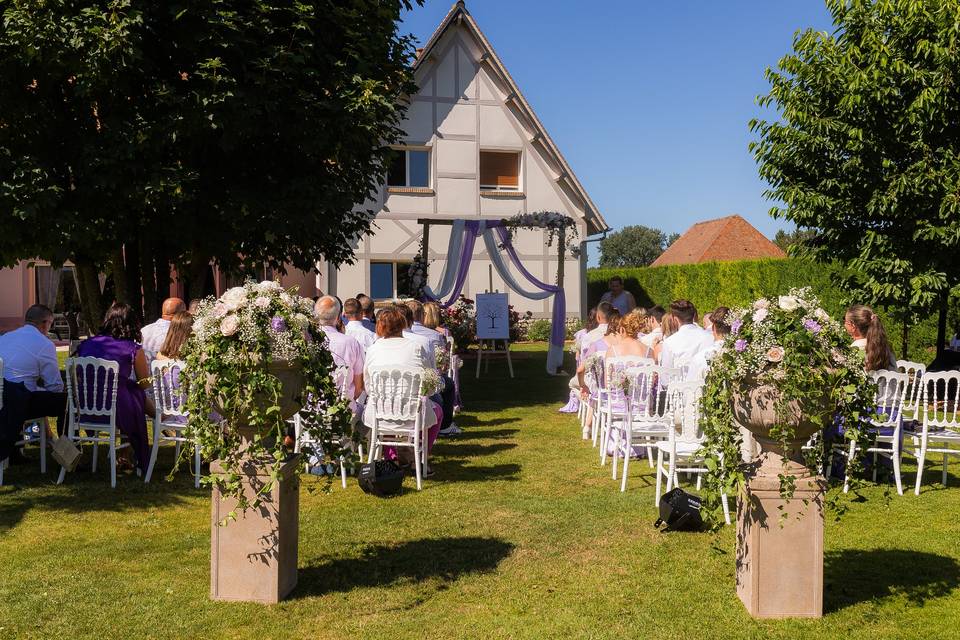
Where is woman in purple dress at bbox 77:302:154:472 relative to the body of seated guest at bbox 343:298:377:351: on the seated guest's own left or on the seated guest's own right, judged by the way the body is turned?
on the seated guest's own left

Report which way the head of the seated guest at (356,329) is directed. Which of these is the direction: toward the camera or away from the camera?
away from the camera

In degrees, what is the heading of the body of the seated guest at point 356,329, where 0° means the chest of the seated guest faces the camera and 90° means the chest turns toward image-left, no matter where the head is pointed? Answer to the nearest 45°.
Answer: approximately 180°

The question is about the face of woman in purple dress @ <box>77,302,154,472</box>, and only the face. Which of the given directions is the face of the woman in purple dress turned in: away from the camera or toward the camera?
away from the camera

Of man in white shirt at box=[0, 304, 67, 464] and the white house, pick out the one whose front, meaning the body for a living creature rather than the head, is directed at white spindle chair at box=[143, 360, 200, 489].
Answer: the white house

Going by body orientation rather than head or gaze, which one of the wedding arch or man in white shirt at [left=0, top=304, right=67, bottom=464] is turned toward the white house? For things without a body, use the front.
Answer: the man in white shirt

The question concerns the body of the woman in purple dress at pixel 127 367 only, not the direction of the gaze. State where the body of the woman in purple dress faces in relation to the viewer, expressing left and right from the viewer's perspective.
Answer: facing away from the viewer

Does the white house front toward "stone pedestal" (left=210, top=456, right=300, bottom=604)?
yes

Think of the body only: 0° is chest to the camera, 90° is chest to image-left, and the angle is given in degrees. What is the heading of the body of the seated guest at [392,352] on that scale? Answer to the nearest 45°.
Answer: approximately 180°

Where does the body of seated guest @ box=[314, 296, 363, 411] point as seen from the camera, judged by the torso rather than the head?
away from the camera
